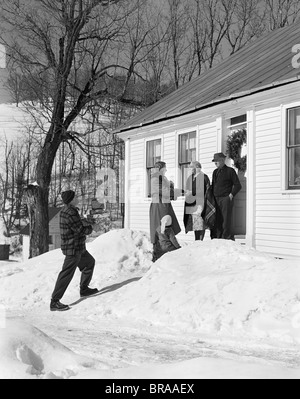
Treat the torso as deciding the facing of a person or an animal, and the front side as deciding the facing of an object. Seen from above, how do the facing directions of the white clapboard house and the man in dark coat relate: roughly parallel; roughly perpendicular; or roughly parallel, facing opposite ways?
roughly parallel

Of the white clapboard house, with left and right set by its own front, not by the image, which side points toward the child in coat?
front

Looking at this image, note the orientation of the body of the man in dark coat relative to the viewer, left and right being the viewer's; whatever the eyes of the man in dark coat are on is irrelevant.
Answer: facing the viewer and to the left of the viewer

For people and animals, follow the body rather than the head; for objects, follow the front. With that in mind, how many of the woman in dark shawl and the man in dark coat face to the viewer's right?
0

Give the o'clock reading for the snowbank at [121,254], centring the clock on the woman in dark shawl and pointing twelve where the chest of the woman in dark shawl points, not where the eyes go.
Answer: The snowbank is roughly at 1 o'clock from the woman in dark shawl.

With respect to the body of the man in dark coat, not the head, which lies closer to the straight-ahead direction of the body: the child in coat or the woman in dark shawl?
the child in coat
